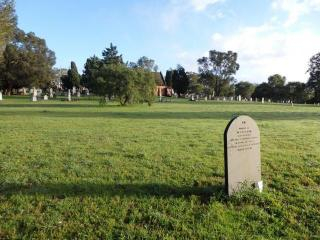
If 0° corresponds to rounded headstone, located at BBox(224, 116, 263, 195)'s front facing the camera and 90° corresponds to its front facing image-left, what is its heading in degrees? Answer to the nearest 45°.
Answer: approximately 315°

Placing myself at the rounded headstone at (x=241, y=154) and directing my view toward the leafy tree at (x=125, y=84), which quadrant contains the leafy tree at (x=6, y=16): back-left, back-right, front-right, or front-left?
front-left

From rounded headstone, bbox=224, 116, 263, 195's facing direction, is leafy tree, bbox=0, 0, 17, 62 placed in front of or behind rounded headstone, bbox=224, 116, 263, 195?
behind

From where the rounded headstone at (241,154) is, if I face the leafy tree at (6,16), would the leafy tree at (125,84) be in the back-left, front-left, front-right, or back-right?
front-right

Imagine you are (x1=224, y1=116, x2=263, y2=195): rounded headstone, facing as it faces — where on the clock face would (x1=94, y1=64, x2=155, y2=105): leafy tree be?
The leafy tree is roughly at 7 o'clock from the rounded headstone.
